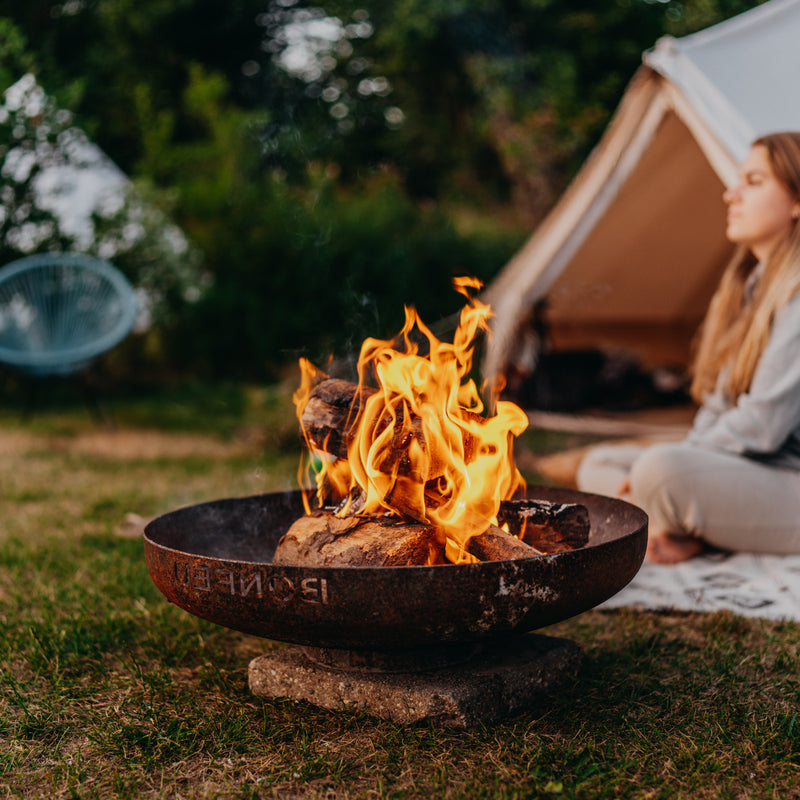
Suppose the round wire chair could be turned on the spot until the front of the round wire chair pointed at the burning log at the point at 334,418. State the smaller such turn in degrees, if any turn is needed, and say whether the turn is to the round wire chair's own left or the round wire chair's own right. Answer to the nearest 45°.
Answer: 0° — it already faces it

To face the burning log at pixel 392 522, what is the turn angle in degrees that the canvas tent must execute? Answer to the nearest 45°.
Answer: approximately 45° to its left

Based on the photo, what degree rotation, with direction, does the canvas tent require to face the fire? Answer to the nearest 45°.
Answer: approximately 45° to its left

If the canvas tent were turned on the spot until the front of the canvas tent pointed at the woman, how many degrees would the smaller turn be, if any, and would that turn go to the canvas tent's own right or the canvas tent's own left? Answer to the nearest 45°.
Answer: approximately 45° to the canvas tent's own left

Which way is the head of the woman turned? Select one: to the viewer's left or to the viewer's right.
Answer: to the viewer's left

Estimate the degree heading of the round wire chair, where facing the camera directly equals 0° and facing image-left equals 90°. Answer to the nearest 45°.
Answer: approximately 0°

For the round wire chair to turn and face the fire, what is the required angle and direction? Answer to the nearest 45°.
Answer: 0° — it already faces it

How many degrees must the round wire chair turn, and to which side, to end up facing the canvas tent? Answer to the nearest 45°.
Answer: approximately 45° to its left
